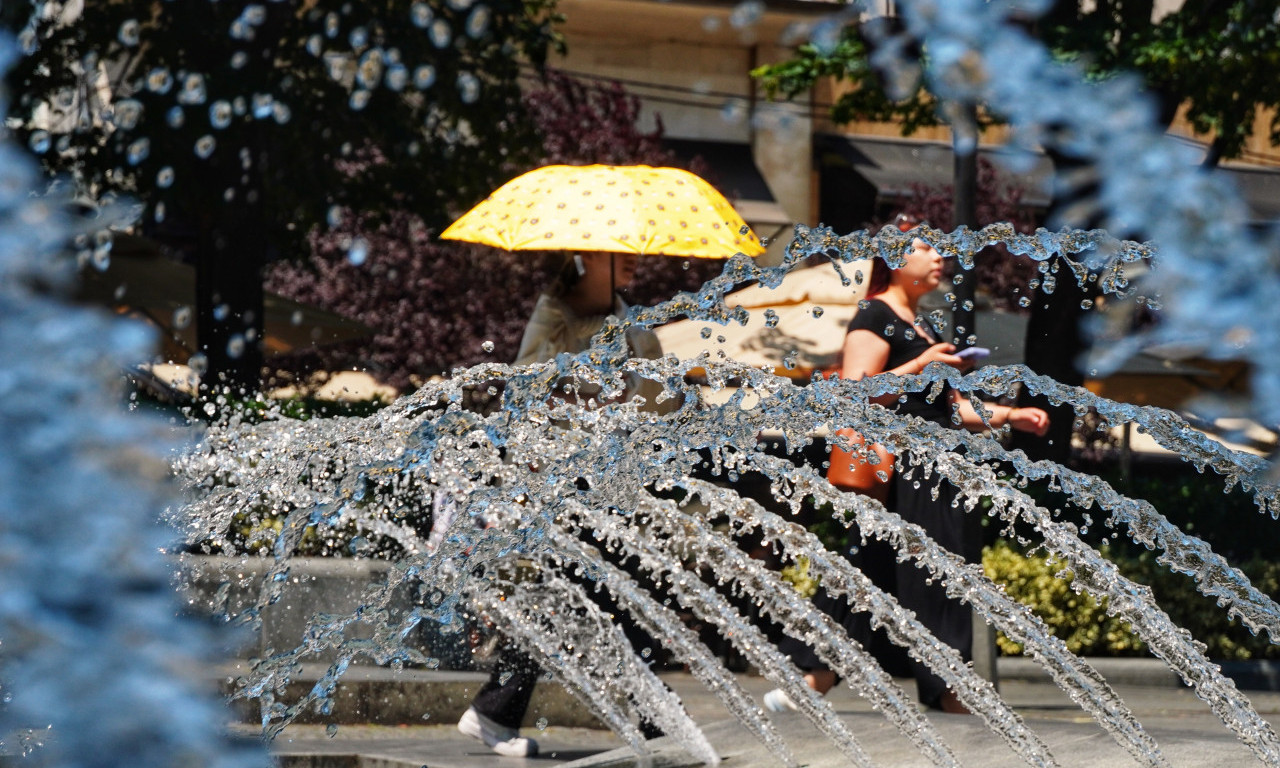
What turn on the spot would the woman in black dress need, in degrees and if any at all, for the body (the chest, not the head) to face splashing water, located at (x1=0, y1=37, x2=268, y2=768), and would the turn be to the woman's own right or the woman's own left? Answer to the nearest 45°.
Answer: approximately 90° to the woman's own right

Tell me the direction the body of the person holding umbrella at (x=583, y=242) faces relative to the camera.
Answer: to the viewer's right

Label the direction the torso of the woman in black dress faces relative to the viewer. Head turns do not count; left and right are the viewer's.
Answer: facing to the right of the viewer

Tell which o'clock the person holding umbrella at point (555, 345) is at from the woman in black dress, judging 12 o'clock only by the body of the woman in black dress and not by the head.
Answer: The person holding umbrella is roughly at 6 o'clock from the woman in black dress.

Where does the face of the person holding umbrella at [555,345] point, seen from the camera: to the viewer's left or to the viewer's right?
to the viewer's right

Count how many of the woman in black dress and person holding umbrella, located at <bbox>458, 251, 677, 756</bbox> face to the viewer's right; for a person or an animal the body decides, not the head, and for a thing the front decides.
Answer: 2
